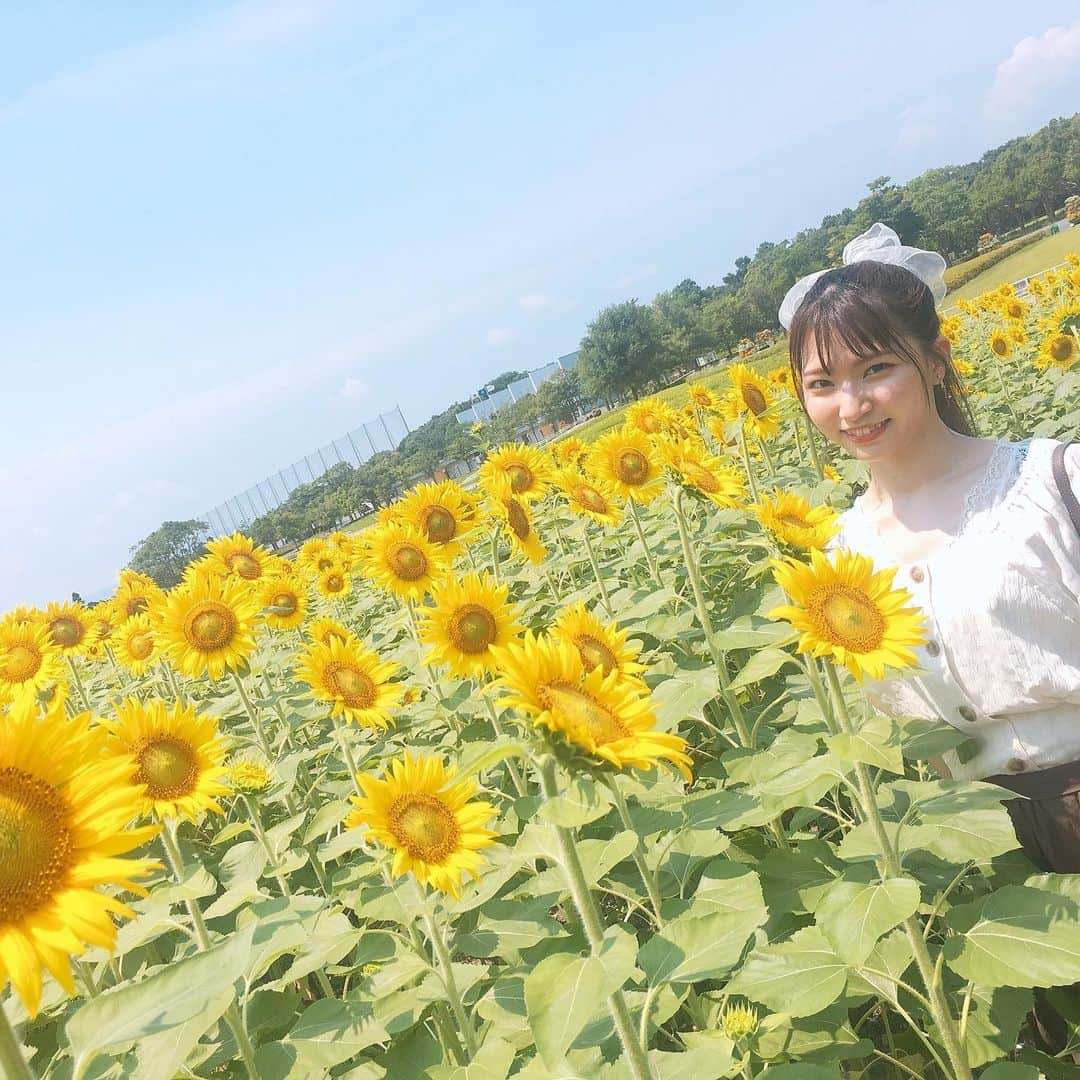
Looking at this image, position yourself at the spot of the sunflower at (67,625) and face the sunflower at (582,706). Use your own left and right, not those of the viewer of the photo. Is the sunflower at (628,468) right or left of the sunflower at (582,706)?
left

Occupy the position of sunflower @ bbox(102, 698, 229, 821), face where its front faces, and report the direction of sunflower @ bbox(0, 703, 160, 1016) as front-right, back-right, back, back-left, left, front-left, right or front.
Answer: front

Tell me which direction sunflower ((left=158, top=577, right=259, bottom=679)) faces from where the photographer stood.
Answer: facing the viewer

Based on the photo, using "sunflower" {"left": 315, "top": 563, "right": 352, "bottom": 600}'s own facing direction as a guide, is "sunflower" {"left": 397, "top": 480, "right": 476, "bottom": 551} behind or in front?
in front

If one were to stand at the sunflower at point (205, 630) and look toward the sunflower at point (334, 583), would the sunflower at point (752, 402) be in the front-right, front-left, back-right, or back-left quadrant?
front-right

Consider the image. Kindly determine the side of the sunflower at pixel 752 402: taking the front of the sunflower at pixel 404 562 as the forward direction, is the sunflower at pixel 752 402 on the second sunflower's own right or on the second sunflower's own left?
on the second sunflower's own left

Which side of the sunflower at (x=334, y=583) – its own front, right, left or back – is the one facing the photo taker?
front

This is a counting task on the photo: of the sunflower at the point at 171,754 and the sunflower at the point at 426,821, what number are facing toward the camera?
2

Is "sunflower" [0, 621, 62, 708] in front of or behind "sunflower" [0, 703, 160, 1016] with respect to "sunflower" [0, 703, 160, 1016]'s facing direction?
behind

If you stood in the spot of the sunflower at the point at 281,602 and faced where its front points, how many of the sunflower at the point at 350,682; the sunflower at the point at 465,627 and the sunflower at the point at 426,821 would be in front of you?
3

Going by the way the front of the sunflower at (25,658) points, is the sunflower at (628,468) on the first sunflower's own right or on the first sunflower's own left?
on the first sunflower's own left

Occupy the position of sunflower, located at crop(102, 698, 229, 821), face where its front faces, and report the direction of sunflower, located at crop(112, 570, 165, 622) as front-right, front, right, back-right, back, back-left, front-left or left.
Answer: back

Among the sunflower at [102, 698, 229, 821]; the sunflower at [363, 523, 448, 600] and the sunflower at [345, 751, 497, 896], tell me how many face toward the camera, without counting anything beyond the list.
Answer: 3

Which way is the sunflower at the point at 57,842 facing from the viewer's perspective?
toward the camera
